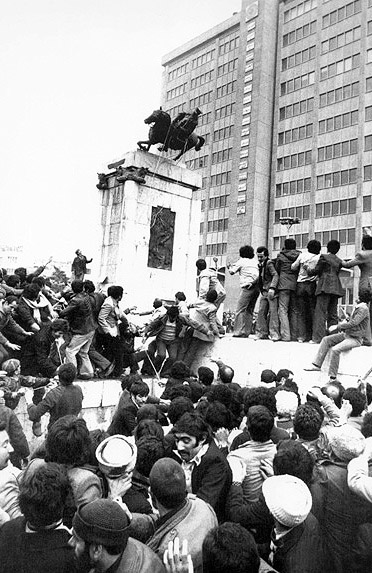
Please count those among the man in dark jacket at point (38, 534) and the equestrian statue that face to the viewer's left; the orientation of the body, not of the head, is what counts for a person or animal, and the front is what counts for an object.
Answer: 1

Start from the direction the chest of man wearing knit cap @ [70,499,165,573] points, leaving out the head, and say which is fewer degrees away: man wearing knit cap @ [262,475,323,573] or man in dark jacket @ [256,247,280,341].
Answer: the man in dark jacket

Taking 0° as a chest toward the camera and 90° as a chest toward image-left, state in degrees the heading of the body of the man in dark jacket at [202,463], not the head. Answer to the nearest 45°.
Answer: approximately 45°

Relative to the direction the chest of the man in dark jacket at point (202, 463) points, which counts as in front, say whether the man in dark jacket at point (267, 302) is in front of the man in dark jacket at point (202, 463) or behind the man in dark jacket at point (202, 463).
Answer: behind

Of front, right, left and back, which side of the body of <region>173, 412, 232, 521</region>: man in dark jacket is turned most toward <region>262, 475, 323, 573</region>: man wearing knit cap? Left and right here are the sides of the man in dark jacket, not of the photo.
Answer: left

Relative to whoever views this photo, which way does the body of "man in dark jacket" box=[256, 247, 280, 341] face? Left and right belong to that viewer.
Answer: facing the viewer and to the left of the viewer

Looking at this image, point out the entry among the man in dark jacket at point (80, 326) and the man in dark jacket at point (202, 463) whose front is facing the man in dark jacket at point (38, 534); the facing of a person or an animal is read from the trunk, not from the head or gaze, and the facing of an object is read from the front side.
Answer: the man in dark jacket at point (202, 463)

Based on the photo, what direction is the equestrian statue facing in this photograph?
to the viewer's left

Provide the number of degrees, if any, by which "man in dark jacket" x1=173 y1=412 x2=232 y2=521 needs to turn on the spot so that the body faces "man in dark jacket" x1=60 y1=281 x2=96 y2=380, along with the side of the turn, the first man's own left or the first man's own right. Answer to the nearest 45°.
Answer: approximately 90° to the first man's own right
